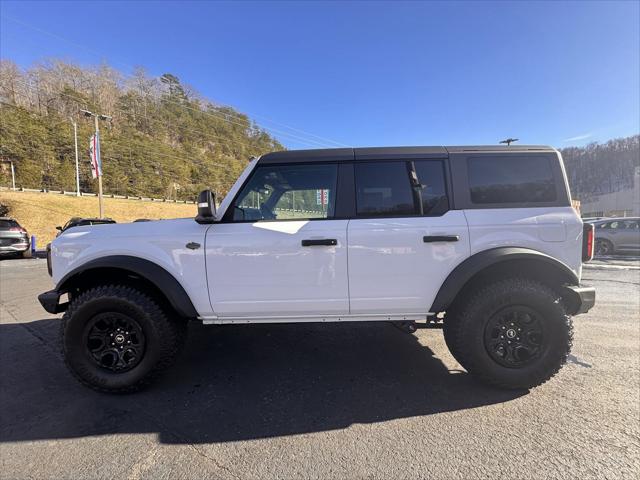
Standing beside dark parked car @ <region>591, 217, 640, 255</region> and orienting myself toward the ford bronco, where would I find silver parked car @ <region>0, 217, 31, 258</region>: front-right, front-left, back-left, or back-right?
front-right

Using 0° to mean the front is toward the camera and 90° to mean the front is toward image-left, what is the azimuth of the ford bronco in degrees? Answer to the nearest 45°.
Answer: approximately 90°

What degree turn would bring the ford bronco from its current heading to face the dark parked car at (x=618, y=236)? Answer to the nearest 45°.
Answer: approximately 135° to its right

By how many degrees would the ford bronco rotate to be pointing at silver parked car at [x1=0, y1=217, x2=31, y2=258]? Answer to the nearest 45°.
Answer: approximately 45° to its right

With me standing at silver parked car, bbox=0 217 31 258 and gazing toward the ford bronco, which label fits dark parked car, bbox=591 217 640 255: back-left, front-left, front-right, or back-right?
front-left

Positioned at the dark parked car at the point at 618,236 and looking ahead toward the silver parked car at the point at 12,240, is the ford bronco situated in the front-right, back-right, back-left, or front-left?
front-left
